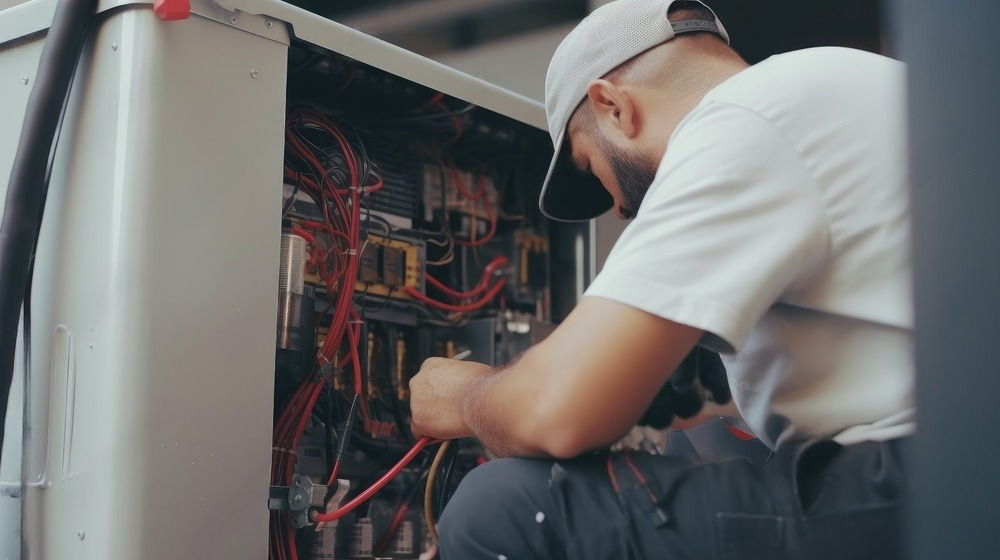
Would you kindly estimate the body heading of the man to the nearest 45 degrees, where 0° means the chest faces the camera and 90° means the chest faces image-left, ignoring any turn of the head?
approximately 90°

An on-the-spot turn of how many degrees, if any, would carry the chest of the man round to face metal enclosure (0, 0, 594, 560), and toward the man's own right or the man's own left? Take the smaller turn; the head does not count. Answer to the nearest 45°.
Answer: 0° — they already face it

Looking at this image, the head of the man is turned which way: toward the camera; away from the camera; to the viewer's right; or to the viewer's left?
to the viewer's left

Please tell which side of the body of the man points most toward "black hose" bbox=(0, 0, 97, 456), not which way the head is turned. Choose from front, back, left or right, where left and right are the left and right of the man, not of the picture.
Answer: front
